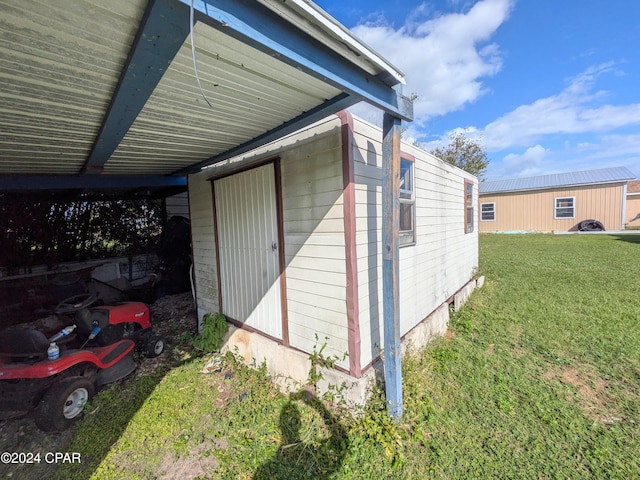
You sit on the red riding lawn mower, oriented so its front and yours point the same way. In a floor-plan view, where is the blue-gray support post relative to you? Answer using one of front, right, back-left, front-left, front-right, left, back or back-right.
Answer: right

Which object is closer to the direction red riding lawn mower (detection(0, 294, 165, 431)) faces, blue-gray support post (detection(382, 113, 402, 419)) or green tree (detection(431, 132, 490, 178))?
the green tree

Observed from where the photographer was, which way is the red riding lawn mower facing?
facing away from the viewer and to the right of the viewer

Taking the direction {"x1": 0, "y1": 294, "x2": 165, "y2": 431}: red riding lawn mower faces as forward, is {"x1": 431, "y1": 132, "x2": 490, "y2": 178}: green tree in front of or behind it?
in front
